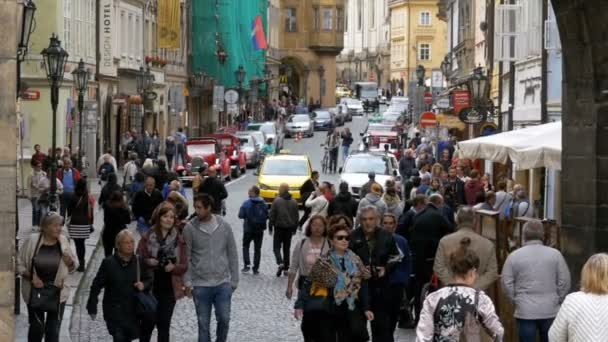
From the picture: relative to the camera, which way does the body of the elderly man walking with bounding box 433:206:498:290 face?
away from the camera

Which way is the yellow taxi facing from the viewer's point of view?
toward the camera

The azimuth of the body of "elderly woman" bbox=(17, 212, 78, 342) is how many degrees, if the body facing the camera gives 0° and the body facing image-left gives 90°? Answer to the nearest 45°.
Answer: approximately 0°

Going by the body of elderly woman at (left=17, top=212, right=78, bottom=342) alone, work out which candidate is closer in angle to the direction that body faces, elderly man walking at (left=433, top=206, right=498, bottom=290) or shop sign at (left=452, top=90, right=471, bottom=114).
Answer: the elderly man walking

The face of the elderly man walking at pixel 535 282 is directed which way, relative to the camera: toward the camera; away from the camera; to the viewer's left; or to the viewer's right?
away from the camera

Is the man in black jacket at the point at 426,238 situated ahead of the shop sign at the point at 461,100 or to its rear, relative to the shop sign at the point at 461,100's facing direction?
ahead

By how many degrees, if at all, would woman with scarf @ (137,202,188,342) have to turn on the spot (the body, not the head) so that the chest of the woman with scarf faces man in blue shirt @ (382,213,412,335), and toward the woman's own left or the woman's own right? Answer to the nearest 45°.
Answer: approximately 90° to the woman's own left

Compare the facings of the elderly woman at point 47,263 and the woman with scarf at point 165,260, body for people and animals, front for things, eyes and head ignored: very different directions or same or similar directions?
same or similar directions

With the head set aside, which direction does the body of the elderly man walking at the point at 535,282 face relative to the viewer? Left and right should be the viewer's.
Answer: facing away from the viewer

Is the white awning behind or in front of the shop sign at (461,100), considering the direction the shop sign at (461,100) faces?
in front

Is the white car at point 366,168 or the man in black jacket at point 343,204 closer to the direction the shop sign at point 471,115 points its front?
the man in black jacket
